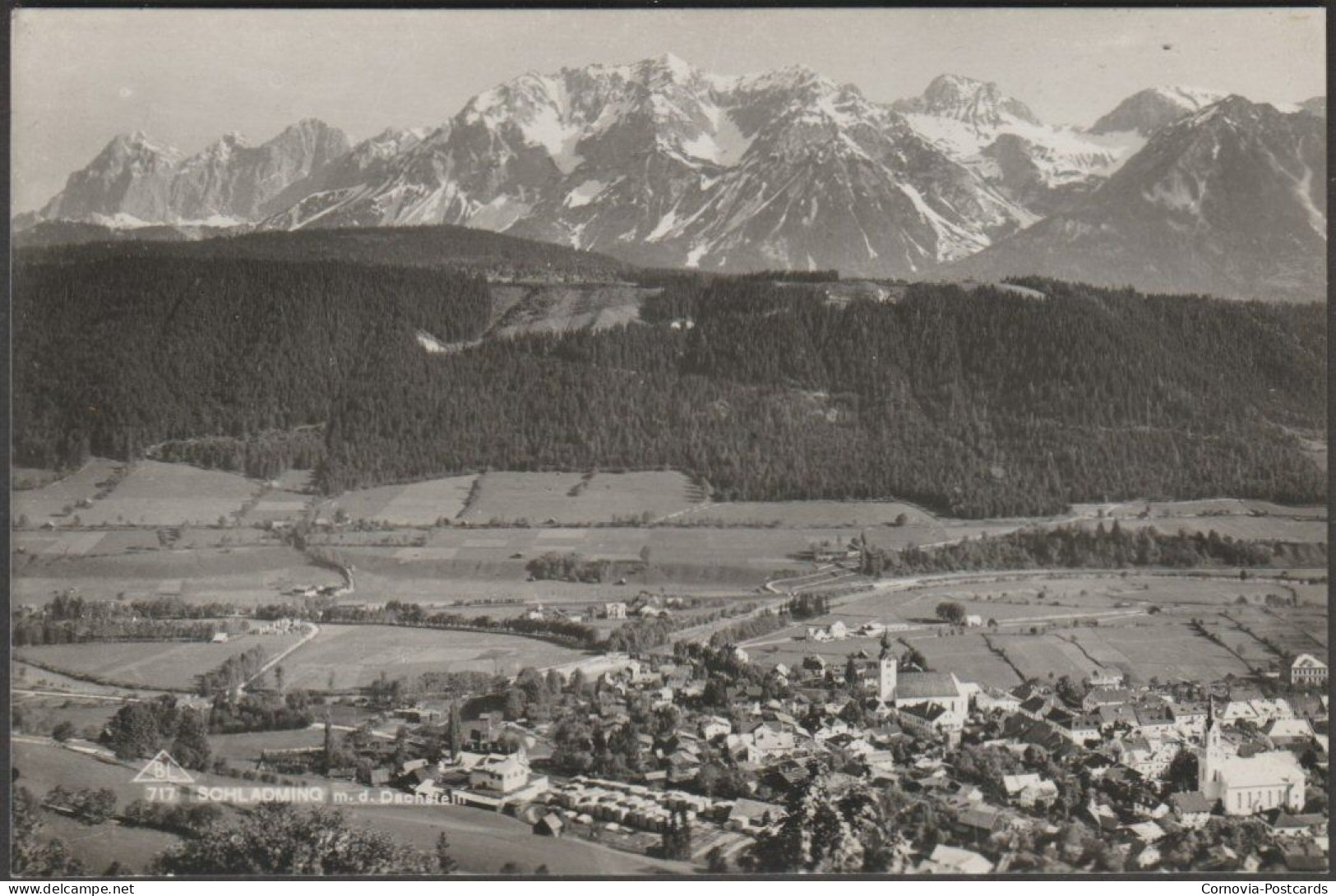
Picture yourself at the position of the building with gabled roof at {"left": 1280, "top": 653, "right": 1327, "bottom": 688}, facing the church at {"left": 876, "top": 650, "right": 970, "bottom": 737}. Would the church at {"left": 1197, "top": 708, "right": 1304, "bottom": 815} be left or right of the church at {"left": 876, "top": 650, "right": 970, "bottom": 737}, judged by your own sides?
left
